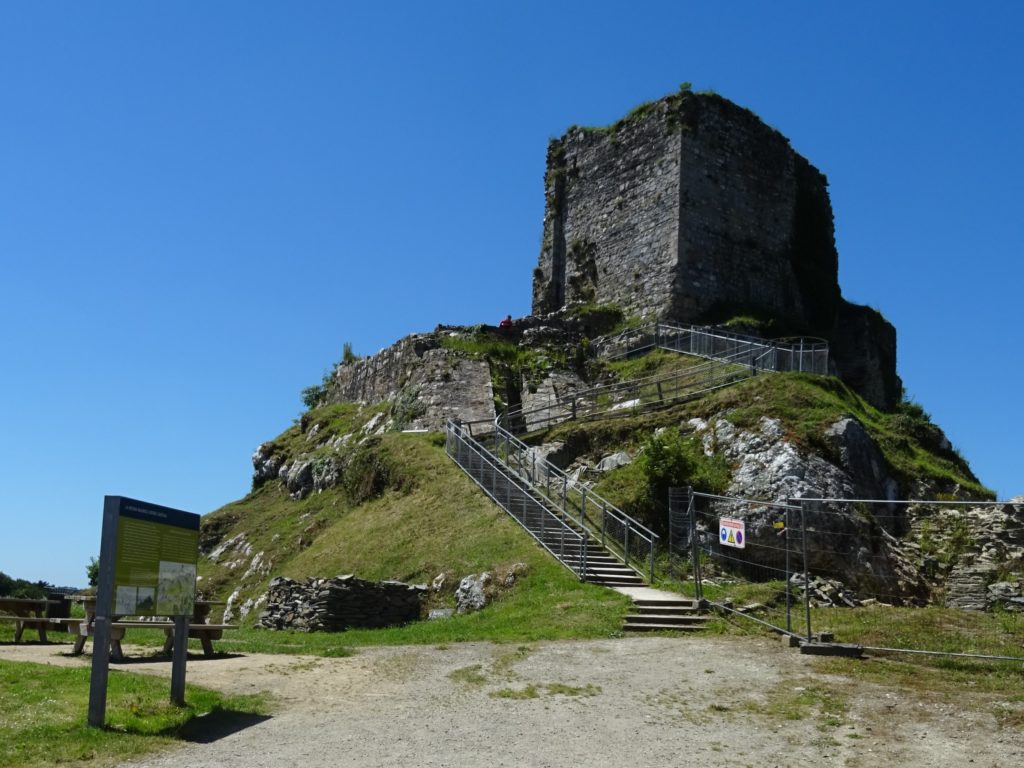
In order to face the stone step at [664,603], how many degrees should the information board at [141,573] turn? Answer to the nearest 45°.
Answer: approximately 90° to its left

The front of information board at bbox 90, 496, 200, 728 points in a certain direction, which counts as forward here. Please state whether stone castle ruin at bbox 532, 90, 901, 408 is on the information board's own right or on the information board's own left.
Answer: on the information board's own left

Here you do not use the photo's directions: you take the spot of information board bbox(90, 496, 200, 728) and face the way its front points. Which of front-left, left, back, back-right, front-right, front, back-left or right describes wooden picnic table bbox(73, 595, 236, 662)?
back-left

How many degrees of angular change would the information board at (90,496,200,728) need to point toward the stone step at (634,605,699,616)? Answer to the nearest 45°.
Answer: approximately 90° to its left

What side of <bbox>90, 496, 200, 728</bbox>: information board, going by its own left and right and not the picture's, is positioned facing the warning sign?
left

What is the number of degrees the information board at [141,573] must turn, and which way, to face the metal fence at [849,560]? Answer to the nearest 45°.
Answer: approximately 90° to its left

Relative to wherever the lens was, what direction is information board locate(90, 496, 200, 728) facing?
facing the viewer and to the right of the viewer
